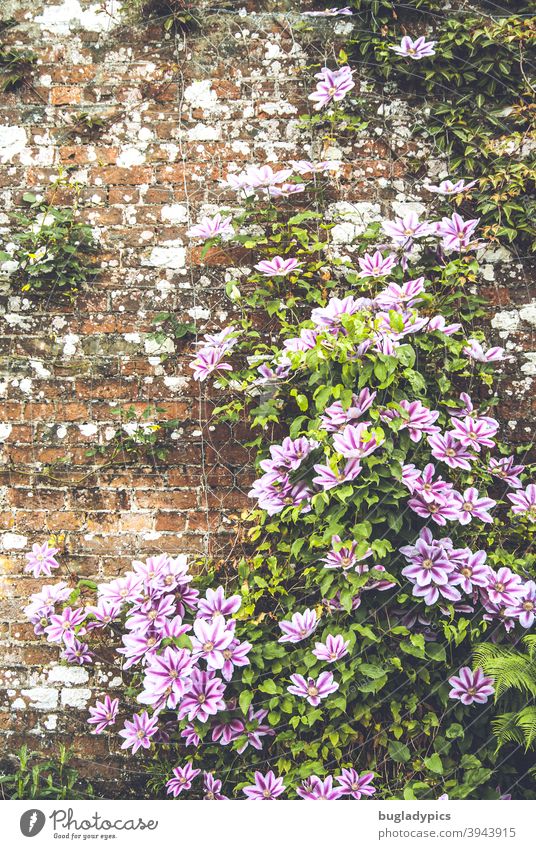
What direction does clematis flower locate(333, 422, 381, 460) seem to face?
toward the camera

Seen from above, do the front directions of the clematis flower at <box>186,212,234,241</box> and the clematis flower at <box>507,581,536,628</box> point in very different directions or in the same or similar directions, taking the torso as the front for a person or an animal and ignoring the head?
same or similar directions

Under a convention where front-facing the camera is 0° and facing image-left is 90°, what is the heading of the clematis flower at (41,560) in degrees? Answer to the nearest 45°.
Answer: approximately 0°

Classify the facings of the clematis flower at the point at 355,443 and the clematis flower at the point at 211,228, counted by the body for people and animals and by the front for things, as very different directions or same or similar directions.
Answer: same or similar directions

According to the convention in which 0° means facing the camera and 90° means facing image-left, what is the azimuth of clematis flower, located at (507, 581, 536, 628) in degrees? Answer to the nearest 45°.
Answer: approximately 0°

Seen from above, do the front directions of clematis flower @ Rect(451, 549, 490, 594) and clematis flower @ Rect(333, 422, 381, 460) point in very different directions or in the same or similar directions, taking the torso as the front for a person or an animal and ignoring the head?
same or similar directions

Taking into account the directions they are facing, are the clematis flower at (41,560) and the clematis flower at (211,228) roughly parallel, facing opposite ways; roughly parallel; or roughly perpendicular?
roughly parallel
